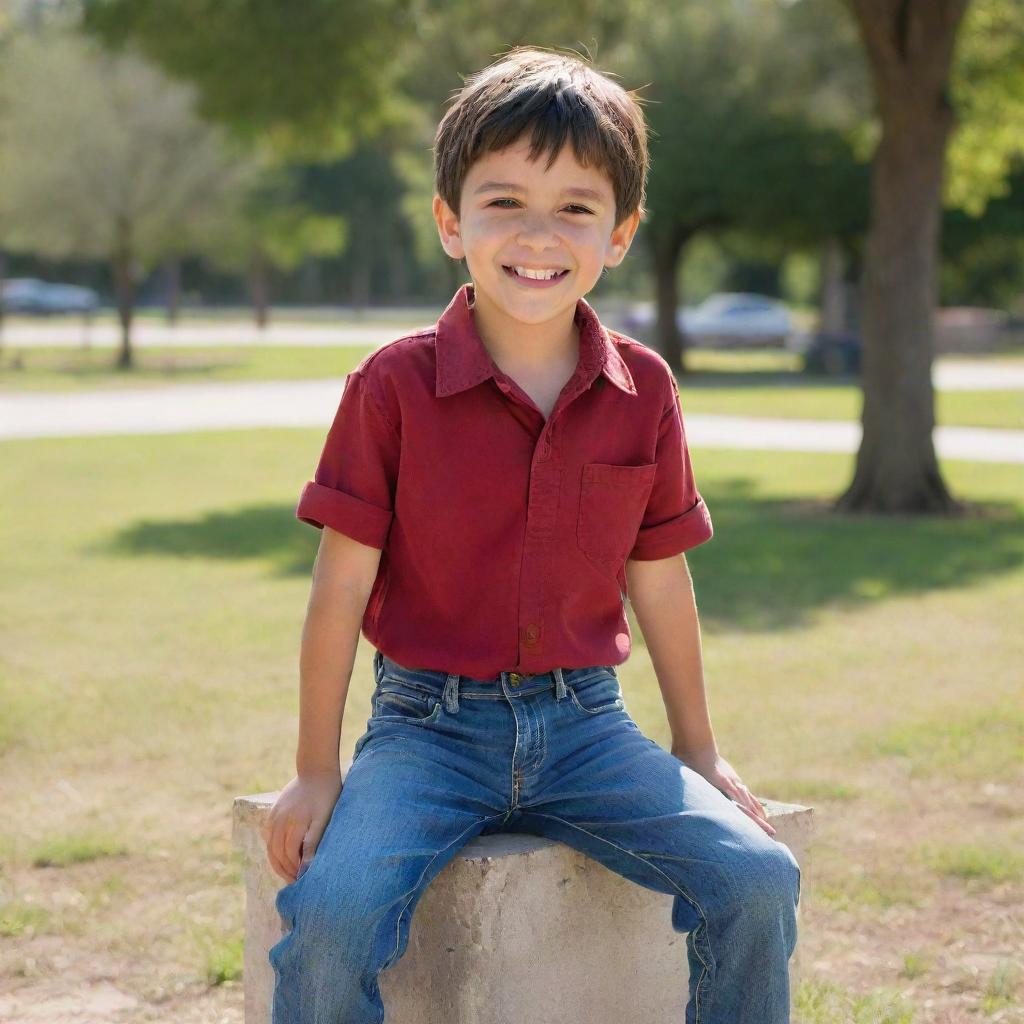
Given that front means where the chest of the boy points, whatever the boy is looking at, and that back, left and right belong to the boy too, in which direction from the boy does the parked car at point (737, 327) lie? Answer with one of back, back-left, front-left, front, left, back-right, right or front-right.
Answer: back

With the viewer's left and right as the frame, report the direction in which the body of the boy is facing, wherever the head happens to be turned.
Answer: facing the viewer

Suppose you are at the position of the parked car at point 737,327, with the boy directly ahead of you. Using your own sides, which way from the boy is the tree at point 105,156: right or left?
right

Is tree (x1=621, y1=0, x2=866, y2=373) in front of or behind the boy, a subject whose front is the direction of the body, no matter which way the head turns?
behind

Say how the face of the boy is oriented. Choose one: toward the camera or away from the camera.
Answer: toward the camera

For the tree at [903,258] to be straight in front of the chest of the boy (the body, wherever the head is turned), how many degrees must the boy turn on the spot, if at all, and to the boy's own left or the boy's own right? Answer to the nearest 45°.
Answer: approximately 180°

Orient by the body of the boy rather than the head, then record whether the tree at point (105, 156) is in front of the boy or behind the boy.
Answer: behind
